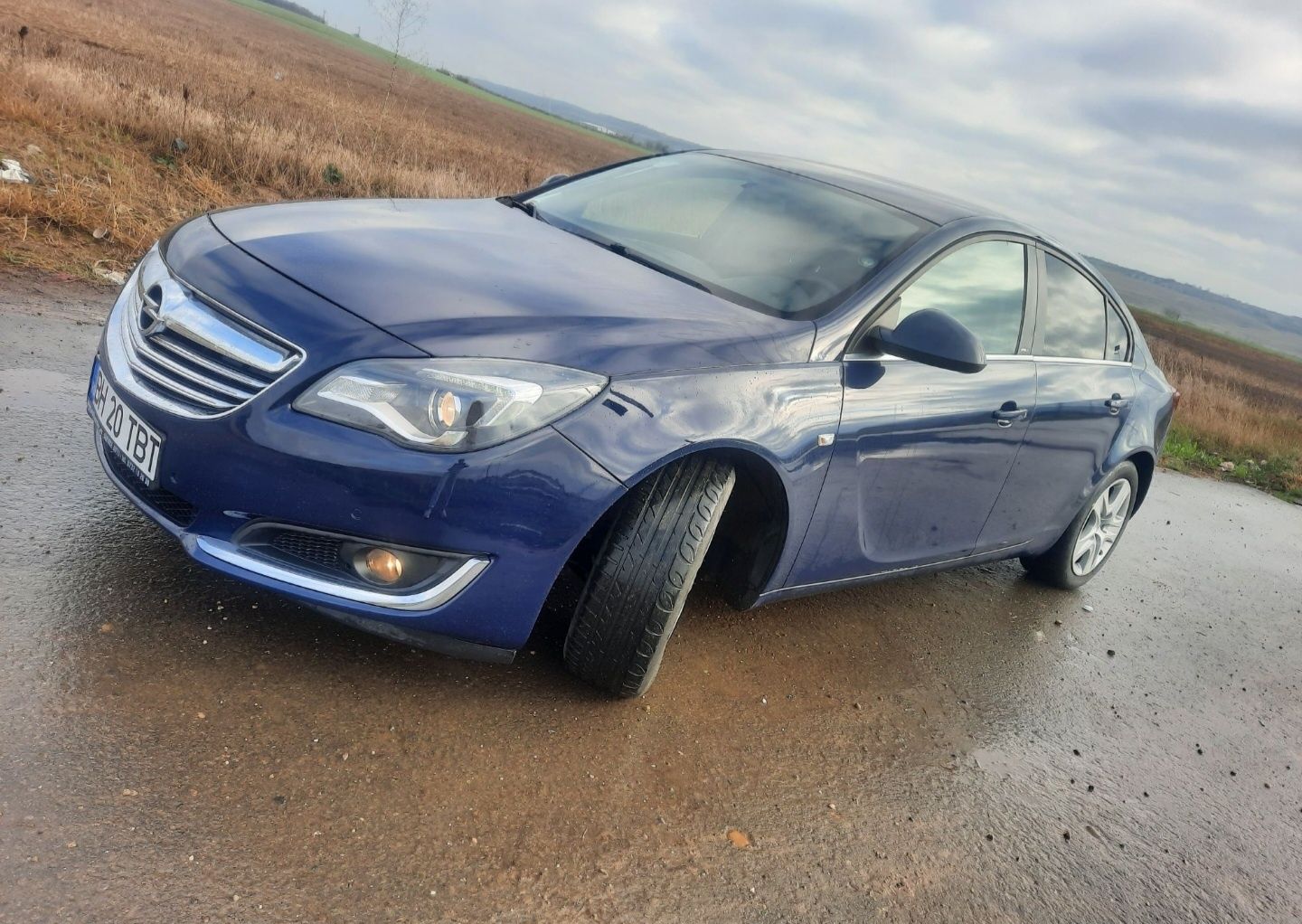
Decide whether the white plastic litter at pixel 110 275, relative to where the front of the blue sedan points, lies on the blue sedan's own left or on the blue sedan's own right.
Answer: on the blue sedan's own right

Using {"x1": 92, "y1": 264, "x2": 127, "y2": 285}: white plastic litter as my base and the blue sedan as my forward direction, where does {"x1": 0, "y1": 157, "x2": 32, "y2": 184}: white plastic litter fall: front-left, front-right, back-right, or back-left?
back-left

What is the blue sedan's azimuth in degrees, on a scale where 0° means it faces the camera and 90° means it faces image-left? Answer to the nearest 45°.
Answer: approximately 45°

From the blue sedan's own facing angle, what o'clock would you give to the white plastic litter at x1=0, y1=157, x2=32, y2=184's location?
The white plastic litter is roughly at 3 o'clock from the blue sedan.
